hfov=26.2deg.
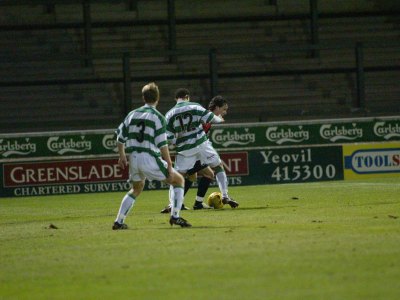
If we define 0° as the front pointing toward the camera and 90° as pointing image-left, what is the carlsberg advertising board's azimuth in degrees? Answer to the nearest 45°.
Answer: approximately 0°
